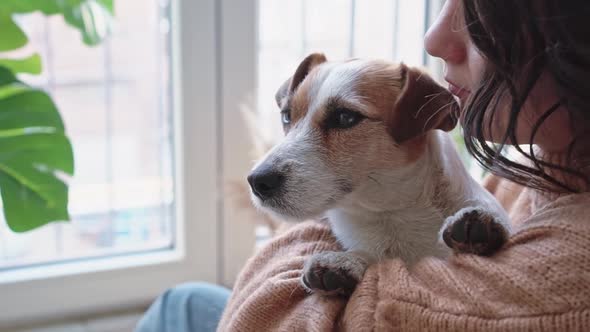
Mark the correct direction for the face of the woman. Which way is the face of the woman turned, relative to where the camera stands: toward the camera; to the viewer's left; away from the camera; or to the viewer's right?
to the viewer's left

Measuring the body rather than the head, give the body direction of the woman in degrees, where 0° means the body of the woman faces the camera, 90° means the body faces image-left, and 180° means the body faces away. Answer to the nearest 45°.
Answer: approximately 90°

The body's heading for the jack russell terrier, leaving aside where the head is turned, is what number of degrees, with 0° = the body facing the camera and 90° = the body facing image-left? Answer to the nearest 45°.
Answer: approximately 45°
